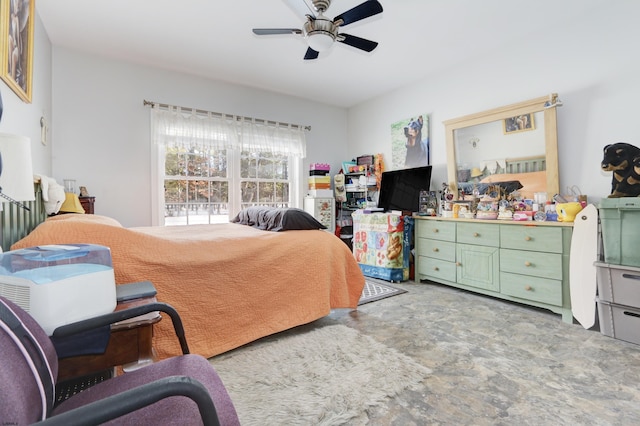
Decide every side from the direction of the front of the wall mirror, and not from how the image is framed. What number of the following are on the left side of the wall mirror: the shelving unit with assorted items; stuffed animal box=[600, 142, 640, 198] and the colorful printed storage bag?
1

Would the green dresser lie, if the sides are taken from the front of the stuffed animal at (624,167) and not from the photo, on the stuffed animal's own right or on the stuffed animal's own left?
on the stuffed animal's own right

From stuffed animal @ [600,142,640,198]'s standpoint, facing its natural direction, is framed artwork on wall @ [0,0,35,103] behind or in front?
in front

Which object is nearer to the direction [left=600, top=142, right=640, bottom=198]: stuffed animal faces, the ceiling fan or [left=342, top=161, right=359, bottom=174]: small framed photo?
the ceiling fan

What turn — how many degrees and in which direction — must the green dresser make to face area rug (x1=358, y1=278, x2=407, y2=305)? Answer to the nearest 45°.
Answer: approximately 45° to its right

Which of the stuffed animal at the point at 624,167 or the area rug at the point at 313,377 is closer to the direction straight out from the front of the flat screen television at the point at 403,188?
the area rug

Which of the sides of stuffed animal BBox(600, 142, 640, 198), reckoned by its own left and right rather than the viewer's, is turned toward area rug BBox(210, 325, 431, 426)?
front

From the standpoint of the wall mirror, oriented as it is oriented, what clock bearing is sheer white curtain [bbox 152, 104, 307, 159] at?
The sheer white curtain is roughly at 1 o'clock from the wall mirror.

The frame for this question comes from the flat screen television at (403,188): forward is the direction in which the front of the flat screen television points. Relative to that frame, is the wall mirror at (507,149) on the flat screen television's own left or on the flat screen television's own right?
on the flat screen television's own left

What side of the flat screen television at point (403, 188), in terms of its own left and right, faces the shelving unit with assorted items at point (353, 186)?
right
